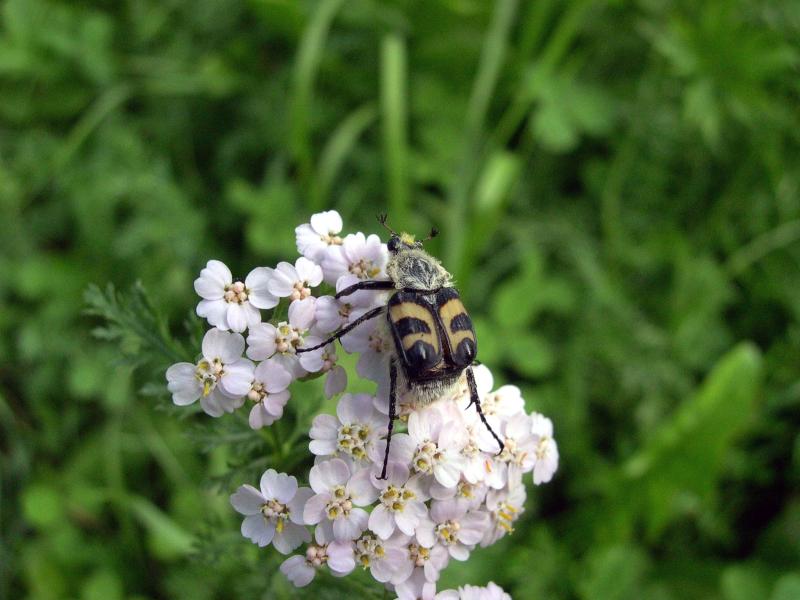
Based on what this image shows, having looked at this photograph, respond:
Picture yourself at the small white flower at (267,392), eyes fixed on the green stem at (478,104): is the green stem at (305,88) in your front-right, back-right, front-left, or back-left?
front-left

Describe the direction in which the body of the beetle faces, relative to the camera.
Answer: away from the camera
